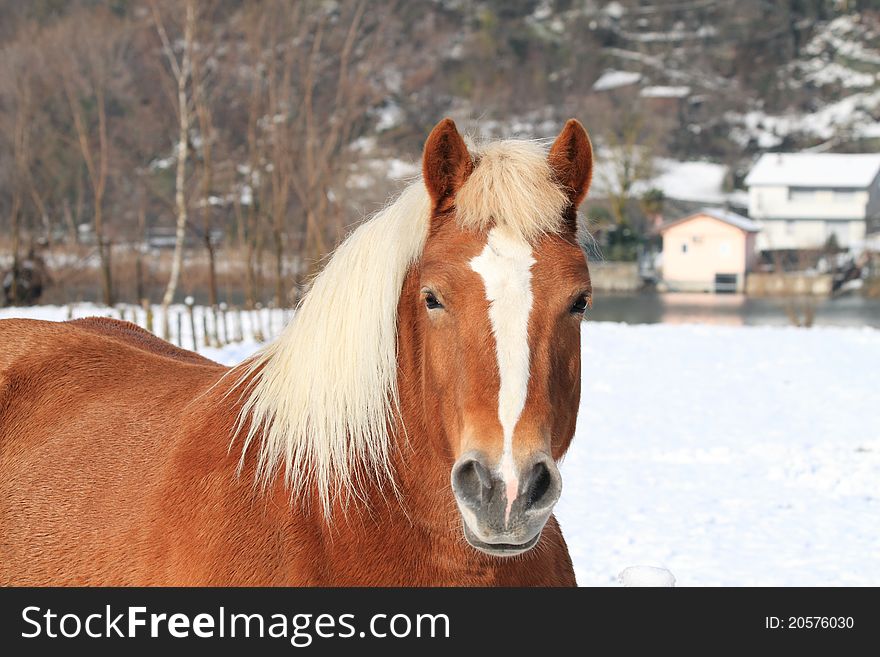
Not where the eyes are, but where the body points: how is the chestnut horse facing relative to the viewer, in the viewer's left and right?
facing the viewer and to the right of the viewer

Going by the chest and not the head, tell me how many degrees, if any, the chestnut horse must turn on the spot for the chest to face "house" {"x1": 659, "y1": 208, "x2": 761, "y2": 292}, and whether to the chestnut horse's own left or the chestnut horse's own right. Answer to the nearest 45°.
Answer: approximately 90° to the chestnut horse's own left

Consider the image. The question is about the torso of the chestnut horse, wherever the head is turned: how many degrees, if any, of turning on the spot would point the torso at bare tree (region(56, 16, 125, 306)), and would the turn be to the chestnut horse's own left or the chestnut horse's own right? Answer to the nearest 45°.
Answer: approximately 135° to the chestnut horse's own left

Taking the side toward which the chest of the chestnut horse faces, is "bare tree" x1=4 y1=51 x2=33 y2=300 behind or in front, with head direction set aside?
behind
